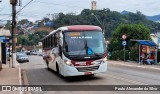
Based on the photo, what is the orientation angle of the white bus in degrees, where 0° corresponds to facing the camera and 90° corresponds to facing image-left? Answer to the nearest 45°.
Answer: approximately 315°

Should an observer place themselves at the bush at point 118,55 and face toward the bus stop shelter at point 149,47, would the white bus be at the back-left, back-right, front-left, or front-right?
front-right

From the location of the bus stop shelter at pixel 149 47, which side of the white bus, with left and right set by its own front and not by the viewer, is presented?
left

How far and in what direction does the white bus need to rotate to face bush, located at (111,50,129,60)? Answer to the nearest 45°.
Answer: approximately 135° to its left

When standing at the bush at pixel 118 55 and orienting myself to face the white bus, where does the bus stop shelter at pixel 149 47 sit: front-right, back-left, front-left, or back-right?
front-left
